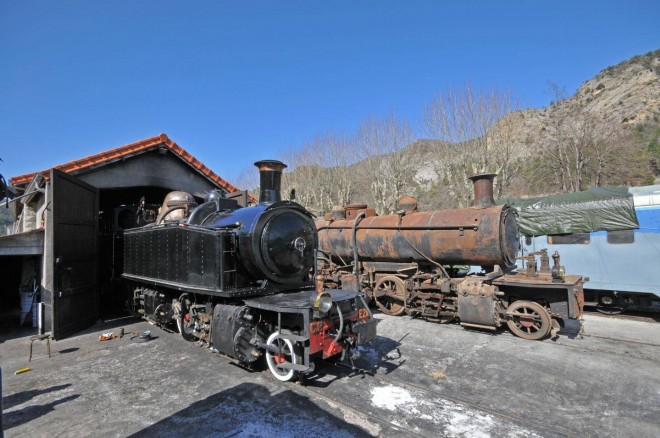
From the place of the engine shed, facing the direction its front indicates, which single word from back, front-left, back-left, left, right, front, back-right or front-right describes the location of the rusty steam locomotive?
front

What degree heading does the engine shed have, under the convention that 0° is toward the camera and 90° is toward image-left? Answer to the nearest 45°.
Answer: approximately 315°

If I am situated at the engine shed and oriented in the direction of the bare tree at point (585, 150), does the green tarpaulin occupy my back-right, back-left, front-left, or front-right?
front-right

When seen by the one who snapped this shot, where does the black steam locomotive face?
facing the viewer and to the right of the viewer

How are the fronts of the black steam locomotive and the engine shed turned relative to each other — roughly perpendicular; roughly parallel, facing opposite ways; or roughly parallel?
roughly parallel

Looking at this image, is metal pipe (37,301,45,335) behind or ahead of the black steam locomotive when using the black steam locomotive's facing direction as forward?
behind

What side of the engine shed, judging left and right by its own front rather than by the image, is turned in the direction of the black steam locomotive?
front

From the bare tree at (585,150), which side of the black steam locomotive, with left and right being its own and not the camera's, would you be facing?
left

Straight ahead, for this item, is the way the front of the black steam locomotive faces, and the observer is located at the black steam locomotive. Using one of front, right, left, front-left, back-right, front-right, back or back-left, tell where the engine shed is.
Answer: back

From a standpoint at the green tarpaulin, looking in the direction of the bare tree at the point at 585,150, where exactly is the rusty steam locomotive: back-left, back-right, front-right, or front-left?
back-left

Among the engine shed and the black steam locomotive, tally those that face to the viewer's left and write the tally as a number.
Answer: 0

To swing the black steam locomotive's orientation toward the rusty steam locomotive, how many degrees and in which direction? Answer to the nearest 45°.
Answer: approximately 45° to its left
